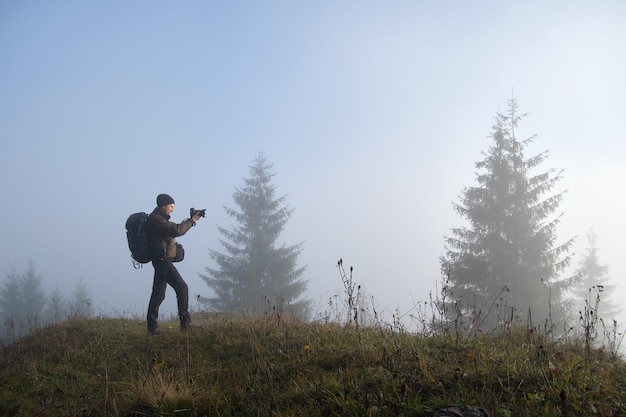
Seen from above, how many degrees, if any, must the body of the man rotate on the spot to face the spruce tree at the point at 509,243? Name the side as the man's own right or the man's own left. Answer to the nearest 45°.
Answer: approximately 45° to the man's own left

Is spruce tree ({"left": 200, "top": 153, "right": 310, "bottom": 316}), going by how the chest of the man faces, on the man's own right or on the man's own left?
on the man's own left

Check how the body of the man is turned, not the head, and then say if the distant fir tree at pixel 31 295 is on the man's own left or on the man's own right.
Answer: on the man's own left

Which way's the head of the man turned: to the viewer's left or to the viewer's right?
to the viewer's right

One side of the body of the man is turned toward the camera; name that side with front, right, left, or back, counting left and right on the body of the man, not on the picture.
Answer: right
